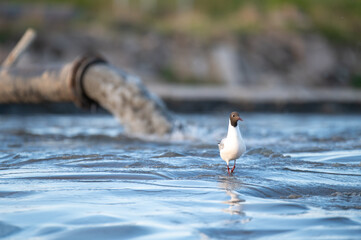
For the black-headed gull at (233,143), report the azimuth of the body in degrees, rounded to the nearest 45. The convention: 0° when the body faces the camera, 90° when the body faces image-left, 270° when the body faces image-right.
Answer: approximately 315°
